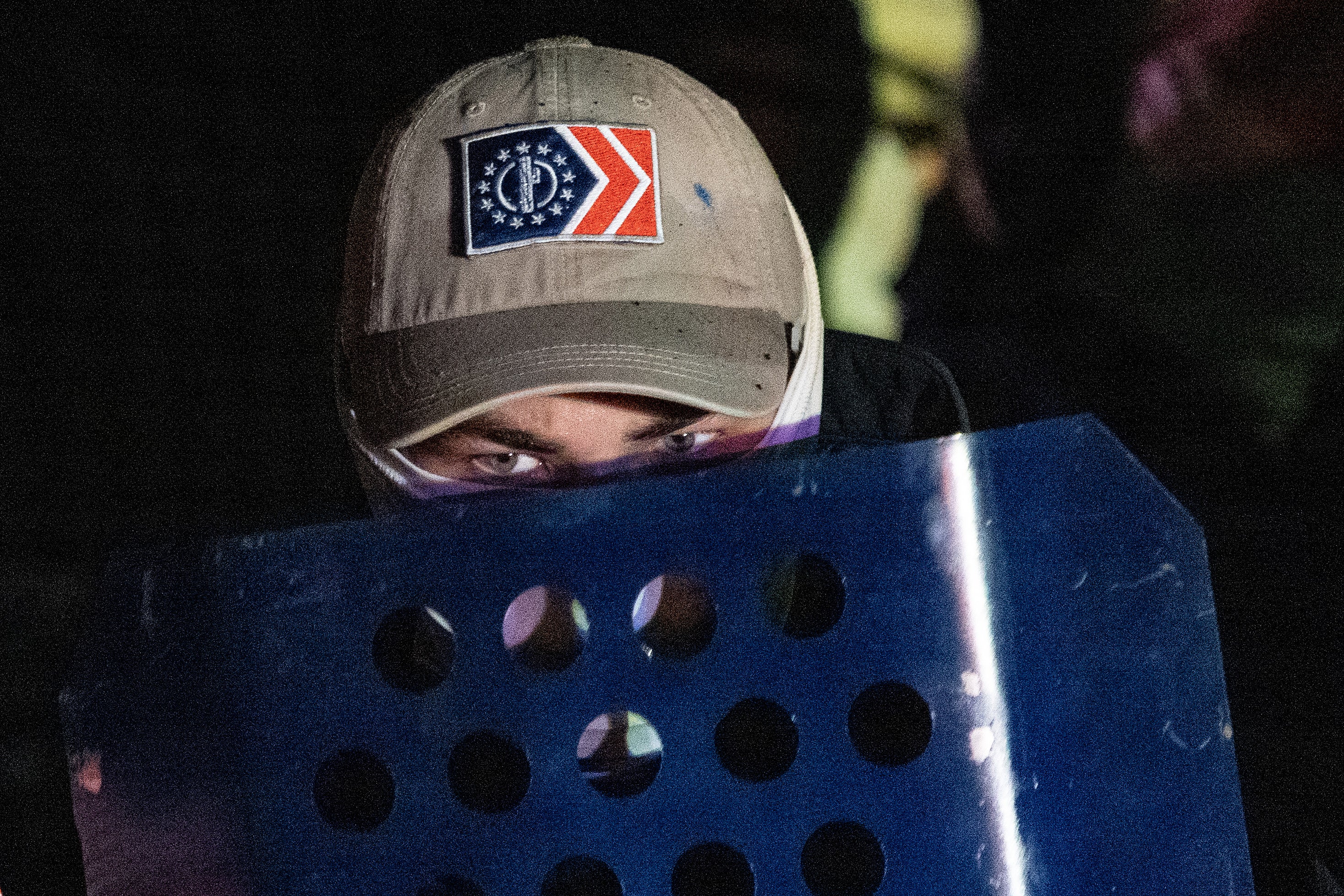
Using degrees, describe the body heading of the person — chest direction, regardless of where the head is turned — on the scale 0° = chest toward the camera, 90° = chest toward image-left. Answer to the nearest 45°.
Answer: approximately 0°
